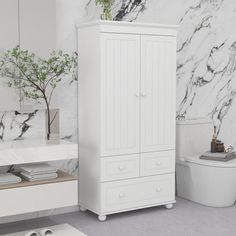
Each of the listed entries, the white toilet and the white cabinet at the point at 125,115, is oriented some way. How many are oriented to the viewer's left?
0

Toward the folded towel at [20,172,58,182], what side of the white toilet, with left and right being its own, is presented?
right

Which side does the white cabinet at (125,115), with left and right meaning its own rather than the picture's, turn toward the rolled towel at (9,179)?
right

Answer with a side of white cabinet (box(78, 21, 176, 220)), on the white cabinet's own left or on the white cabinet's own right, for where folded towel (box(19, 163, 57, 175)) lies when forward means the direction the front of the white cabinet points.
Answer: on the white cabinet's own right

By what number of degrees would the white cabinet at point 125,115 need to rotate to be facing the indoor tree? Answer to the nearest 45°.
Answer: approximately 135° to its right

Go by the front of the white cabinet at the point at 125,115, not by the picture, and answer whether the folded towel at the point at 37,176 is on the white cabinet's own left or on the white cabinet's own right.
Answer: on the white cabinet's own right

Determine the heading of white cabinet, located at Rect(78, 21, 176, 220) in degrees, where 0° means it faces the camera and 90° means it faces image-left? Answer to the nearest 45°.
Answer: approximately 315°
